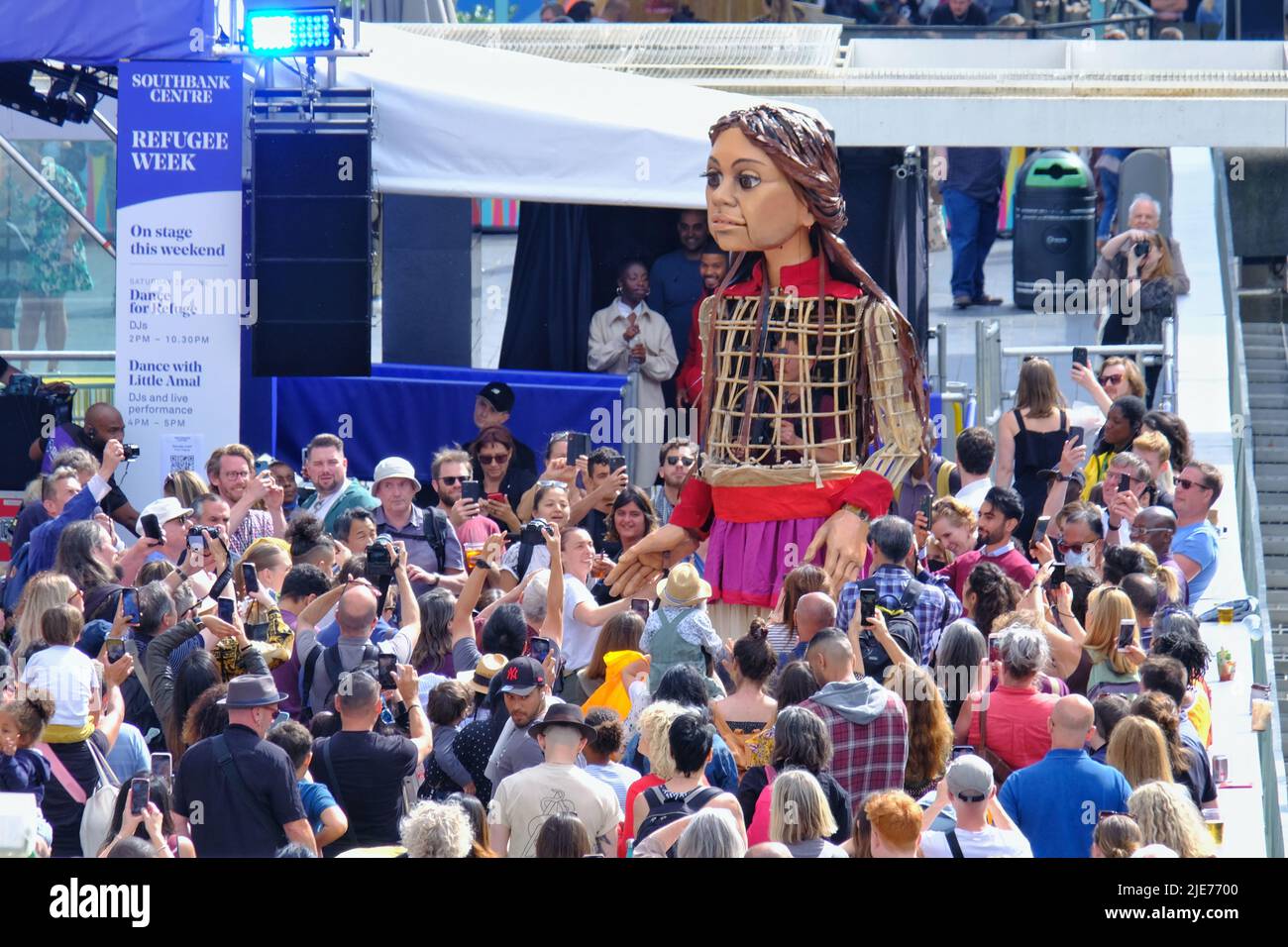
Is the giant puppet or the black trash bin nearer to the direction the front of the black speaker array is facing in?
the giant puppet

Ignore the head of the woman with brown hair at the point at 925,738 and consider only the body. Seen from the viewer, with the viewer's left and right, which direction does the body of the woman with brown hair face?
facing away from the viewer and to the left of the viewer

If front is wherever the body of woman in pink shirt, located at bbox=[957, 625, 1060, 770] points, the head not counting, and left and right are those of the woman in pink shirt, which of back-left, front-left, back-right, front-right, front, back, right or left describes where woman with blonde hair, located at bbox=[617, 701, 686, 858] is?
back-left

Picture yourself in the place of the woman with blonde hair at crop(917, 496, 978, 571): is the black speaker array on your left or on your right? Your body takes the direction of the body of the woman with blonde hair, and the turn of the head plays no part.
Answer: on your right

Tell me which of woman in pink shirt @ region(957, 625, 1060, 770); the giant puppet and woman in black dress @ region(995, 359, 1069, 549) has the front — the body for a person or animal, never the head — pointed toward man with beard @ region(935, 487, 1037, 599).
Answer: the woman in pink shirt

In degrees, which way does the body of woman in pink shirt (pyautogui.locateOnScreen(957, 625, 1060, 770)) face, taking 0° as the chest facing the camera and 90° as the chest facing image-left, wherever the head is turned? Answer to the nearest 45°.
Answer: approximately 180°

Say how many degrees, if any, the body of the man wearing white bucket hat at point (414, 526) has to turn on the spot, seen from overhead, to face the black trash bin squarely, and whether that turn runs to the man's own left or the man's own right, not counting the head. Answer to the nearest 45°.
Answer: approximately 135° to the man's own left

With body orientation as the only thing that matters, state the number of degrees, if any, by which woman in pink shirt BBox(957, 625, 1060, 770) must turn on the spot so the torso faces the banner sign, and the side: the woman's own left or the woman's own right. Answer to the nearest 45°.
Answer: approximately 45° to the woman's own left
